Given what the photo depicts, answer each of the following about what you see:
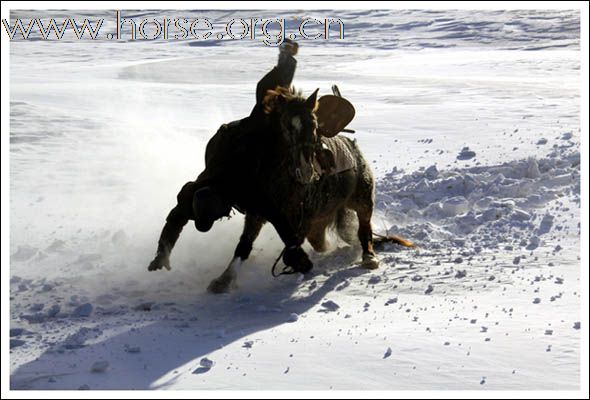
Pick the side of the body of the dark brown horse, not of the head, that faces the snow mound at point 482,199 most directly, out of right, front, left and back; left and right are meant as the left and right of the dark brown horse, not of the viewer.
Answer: back

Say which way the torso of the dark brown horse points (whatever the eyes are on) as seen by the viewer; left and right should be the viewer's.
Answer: facing the viewer and to the left of the viewer
